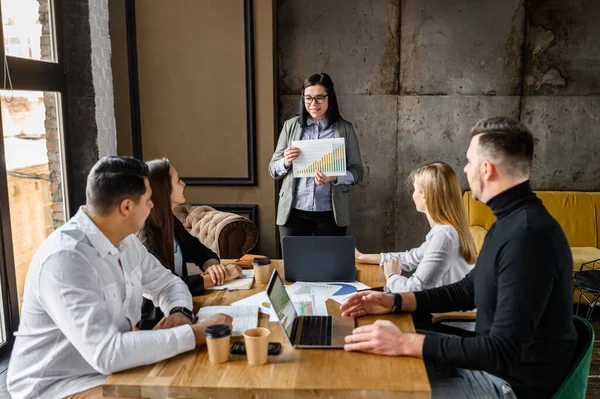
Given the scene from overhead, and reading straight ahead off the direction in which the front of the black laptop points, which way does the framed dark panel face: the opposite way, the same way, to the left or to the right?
the opposite way

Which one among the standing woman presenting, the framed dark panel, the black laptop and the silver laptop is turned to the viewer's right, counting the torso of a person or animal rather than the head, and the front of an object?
the silver laptop

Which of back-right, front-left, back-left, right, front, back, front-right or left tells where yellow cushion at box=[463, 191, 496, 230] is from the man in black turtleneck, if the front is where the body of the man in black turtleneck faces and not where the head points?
right

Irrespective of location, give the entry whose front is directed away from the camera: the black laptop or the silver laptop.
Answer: the black laptop

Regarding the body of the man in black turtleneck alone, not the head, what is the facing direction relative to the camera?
to the viewer's left

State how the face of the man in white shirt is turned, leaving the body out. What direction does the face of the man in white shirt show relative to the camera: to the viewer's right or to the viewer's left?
to the viewer's right

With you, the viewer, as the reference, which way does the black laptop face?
facing away from the viewer

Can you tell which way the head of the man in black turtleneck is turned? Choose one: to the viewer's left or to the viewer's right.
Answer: to the viewer's left

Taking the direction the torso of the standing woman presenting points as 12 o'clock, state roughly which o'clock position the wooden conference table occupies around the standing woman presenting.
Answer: The wooden conference table is roughly at 12 o'clock from the standing woman presenting.

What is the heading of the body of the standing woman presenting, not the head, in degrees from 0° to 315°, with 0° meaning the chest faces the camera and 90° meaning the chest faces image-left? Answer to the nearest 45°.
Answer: approximately 0°

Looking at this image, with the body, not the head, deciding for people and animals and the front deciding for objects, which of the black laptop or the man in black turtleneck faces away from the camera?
the black laptop

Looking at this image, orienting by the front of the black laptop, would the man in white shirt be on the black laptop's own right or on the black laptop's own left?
on the black laptop's own left

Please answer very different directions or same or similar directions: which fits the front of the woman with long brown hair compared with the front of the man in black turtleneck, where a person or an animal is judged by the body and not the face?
very different directions
